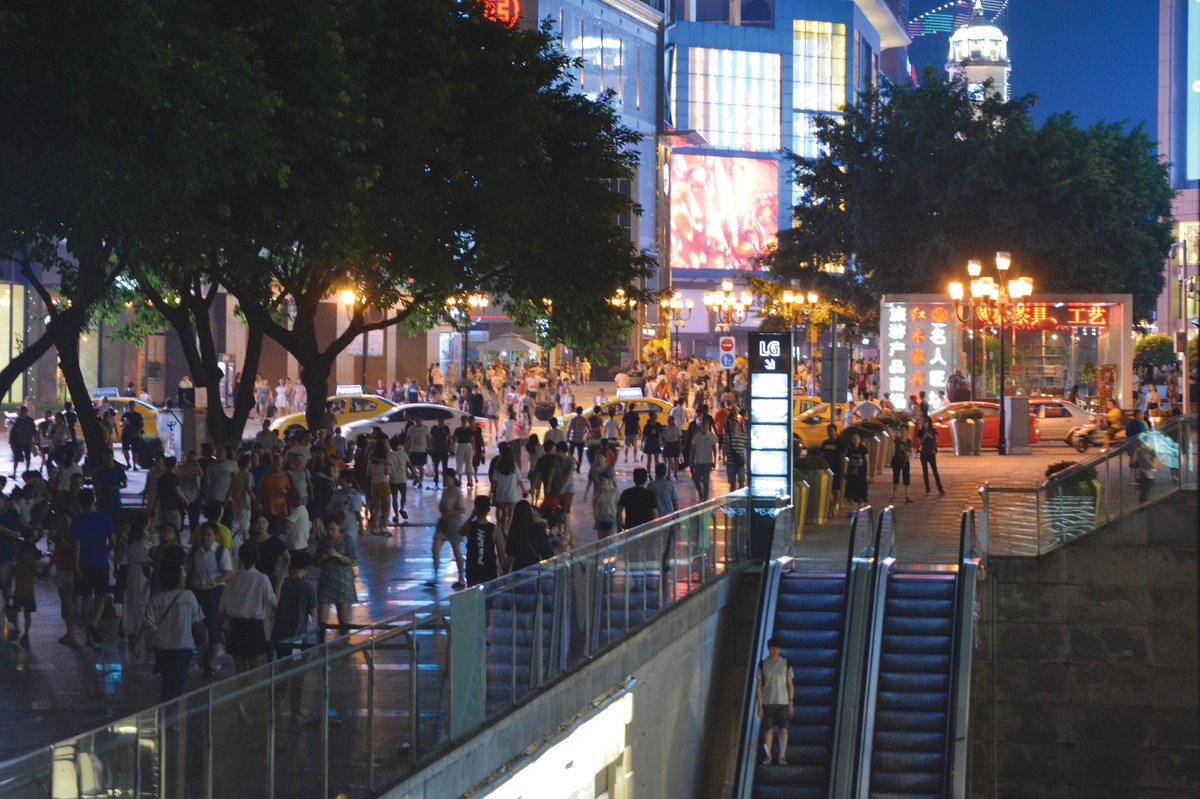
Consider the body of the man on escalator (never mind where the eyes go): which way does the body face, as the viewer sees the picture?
toward the camera

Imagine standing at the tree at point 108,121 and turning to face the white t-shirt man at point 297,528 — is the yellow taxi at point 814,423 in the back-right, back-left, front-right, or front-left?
front-left

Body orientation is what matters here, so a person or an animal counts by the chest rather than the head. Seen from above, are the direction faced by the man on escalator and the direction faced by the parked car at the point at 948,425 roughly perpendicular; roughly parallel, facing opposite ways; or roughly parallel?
roughly perpendicular

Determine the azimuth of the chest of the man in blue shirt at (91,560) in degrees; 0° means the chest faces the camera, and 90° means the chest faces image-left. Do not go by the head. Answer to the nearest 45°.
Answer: approximately 180°

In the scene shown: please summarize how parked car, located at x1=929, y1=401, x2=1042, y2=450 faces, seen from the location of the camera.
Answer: facing to the left of the viewer
